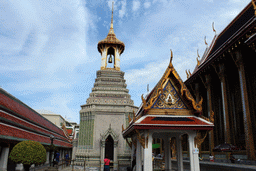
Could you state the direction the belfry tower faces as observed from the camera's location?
facing the viewer

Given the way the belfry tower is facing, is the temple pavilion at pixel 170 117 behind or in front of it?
in front

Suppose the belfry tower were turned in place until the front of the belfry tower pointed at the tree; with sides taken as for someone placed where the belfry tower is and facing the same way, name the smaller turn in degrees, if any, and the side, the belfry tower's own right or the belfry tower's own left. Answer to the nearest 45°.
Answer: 0° — it already faces it

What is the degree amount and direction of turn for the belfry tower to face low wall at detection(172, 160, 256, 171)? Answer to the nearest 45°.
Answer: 0° — it already faces it

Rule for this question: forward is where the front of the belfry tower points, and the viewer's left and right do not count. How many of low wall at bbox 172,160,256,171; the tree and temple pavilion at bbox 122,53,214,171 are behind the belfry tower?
0

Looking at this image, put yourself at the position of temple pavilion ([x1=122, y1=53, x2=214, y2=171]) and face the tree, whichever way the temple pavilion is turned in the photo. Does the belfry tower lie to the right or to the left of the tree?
right
